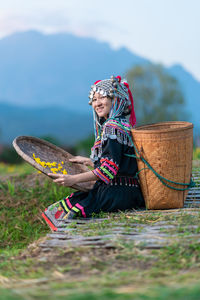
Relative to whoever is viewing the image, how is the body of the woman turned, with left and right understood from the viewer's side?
facing to the left of the viewer
